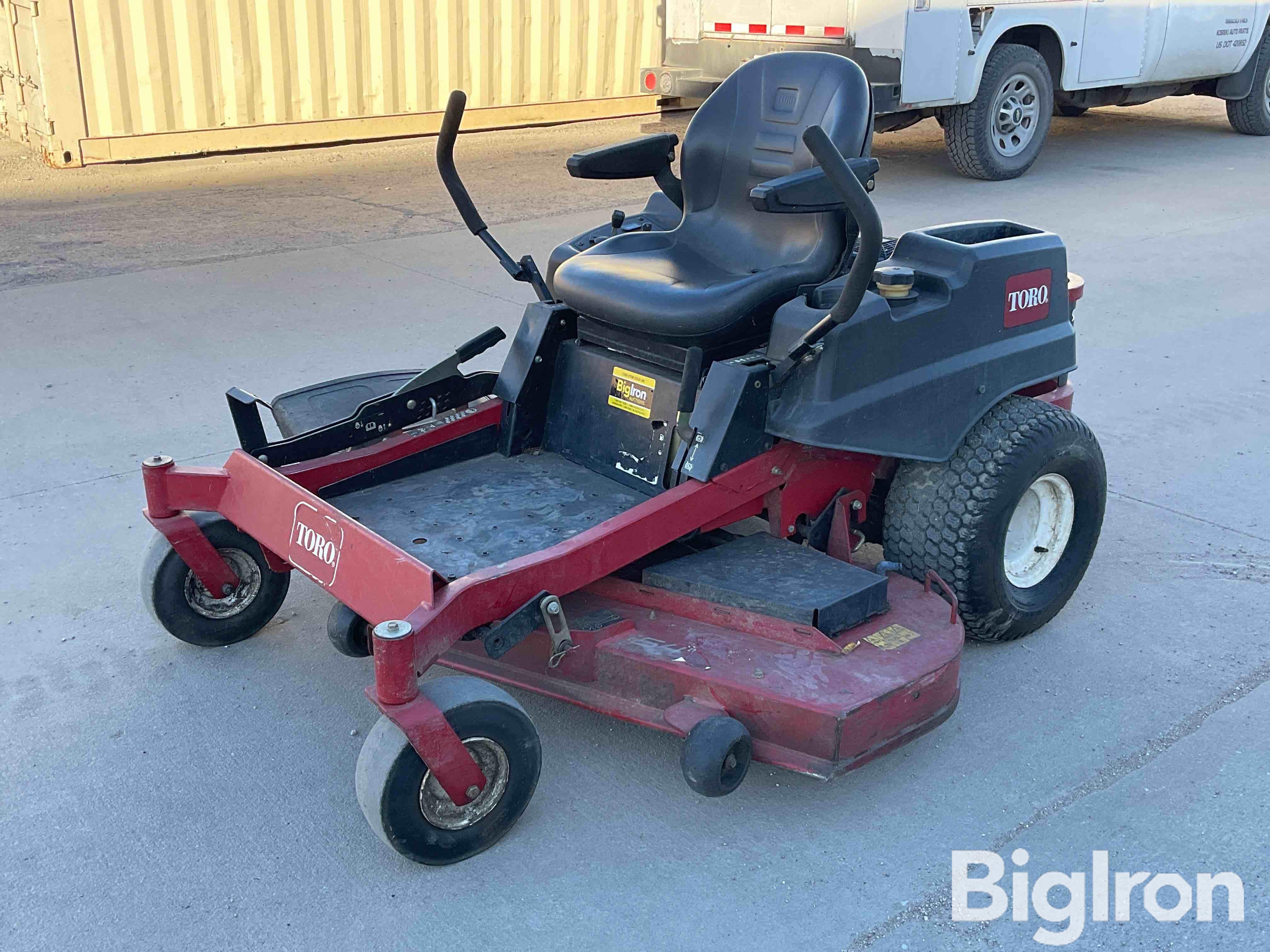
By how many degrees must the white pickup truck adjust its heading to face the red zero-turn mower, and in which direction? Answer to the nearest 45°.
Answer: approximately 135° to its right

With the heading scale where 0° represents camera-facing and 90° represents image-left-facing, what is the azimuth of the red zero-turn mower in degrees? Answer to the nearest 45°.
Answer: approximately 45°

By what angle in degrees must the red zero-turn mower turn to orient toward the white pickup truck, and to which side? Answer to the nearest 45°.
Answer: approximately 135° to its right

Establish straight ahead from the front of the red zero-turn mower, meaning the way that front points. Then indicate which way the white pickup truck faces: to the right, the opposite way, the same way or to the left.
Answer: the opposite way

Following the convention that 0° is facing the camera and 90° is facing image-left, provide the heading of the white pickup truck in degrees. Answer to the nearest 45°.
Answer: approximately 225°
